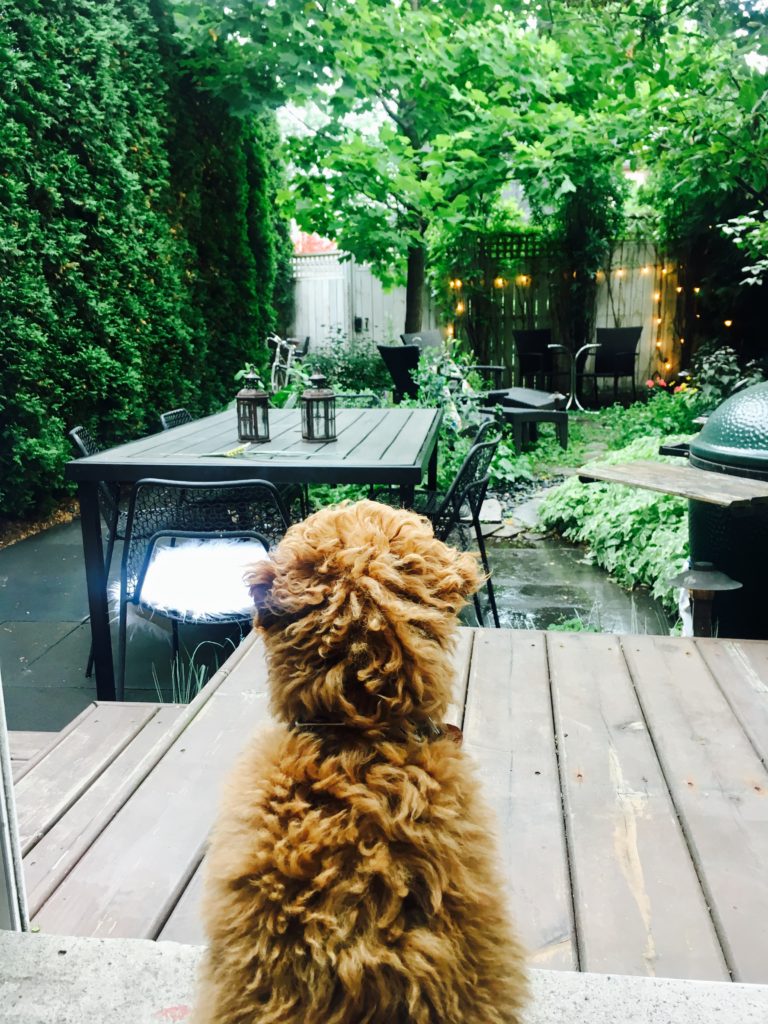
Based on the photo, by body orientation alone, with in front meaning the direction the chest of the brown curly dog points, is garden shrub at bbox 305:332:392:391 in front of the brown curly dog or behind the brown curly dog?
in front

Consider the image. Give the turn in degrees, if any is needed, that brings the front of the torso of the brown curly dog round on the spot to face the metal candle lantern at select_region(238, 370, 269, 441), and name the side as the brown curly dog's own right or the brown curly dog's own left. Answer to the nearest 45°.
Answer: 0° — it already faces it

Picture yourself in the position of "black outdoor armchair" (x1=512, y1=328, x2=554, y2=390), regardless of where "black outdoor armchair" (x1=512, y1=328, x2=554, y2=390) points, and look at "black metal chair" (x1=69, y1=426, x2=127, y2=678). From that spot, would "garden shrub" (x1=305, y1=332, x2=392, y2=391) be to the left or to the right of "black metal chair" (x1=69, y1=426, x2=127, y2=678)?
right

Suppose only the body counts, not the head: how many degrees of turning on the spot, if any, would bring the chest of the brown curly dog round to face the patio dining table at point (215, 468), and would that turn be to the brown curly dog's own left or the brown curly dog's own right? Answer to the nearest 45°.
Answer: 0° — it already faces it

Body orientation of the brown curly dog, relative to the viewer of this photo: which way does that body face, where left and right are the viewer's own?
facing away from the viewer
